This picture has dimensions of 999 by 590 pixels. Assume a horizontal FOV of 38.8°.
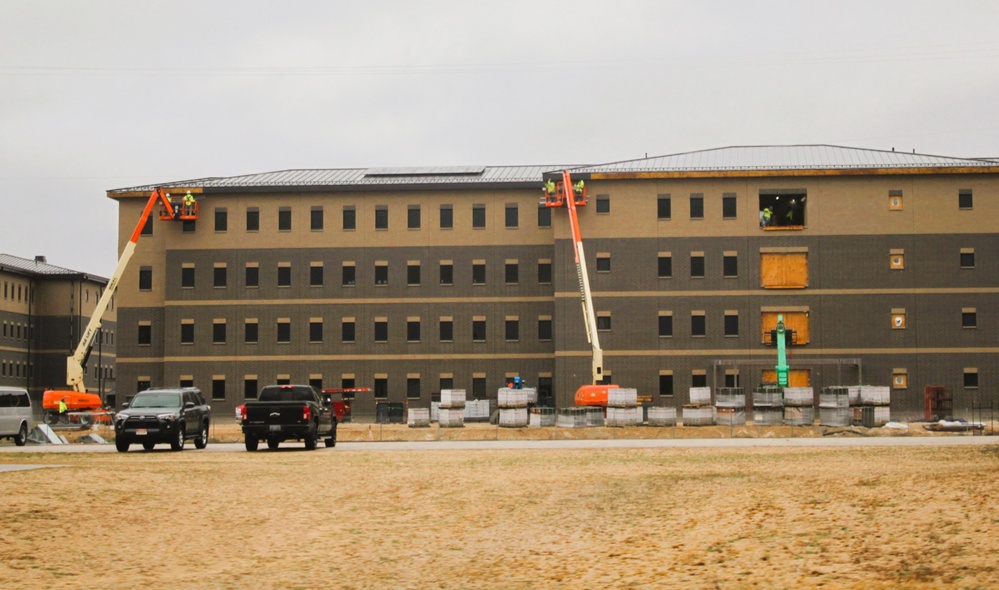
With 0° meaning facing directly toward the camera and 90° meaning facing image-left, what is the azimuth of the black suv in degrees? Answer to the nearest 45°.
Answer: approximately 45°

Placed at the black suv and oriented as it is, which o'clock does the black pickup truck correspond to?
The black pickup truck is roughly at 8 o'clock from the black suv.

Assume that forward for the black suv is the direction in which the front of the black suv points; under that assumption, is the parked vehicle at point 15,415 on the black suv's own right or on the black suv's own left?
on the black suv's own right

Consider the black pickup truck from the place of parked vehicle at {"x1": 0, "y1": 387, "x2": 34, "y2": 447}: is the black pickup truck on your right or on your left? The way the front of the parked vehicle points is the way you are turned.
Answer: on your left

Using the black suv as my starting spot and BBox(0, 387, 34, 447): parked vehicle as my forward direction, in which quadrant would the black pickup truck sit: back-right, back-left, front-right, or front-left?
back-right
